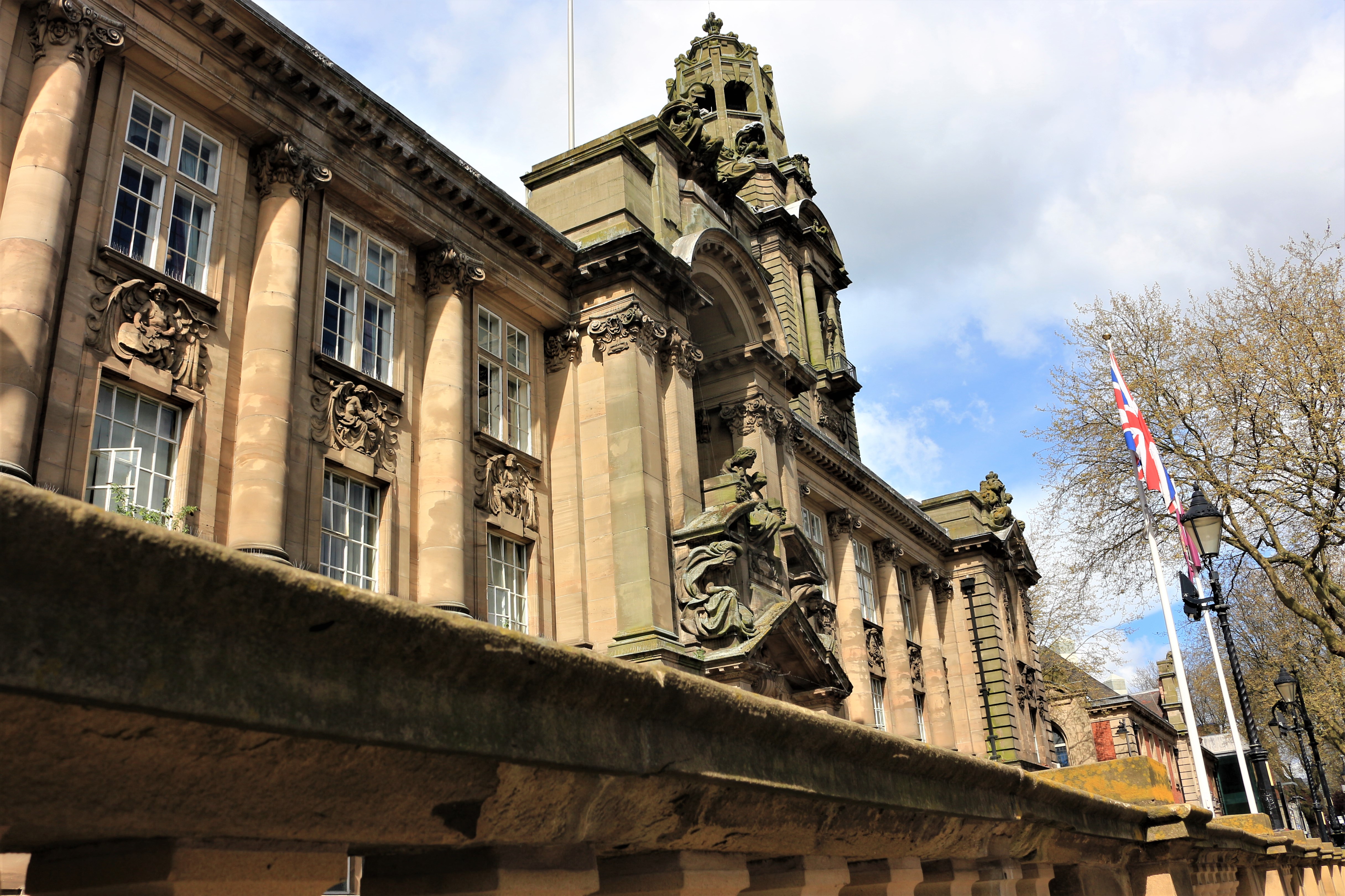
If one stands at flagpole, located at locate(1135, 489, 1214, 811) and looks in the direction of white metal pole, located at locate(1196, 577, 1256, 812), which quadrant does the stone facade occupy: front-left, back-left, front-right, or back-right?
back-left

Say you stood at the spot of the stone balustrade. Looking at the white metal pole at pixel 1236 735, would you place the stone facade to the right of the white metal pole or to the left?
left

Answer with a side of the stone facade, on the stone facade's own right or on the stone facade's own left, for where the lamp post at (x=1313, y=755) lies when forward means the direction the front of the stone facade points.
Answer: on the stone facade's own left

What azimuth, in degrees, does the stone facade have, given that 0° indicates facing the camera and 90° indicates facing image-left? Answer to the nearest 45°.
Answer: approximately 315°
